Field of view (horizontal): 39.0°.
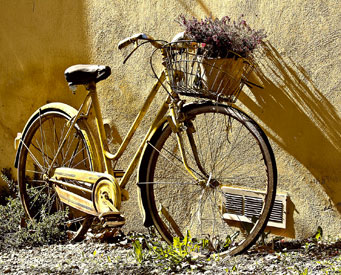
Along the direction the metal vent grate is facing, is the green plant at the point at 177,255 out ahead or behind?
ahead

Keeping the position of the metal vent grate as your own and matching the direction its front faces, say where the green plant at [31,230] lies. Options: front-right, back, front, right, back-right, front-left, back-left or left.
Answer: right

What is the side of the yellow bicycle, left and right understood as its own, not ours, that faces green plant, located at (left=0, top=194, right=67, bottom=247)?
back

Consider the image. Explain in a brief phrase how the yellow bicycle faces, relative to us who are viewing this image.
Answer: facing the viewer and to the right of the viewer

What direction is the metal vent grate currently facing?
toward the camera
